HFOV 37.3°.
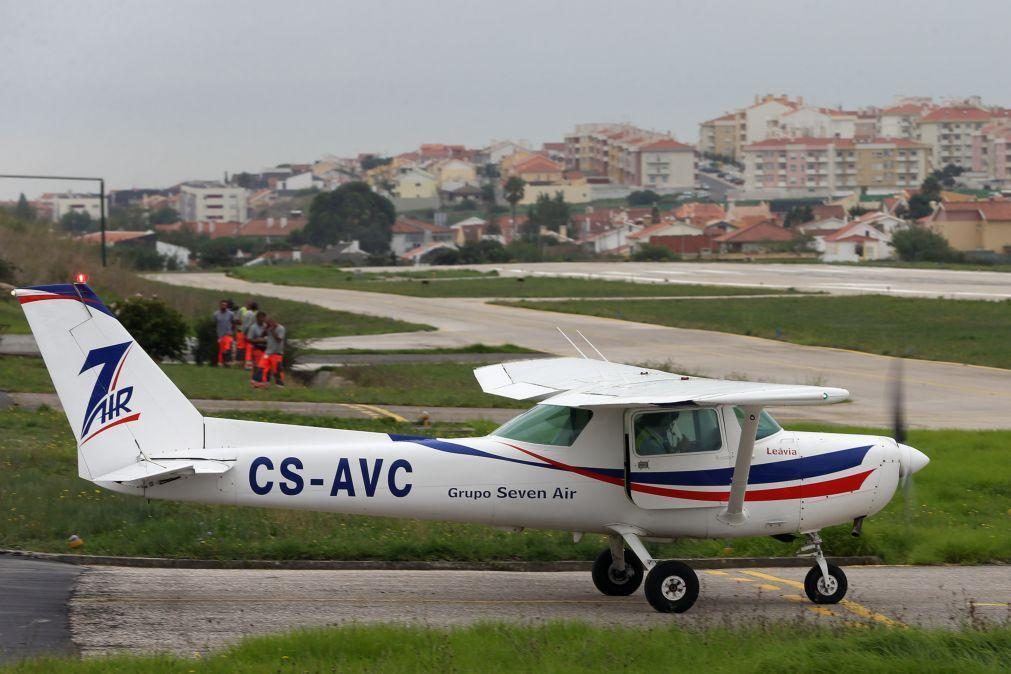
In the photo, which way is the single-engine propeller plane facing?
to the viewer's right

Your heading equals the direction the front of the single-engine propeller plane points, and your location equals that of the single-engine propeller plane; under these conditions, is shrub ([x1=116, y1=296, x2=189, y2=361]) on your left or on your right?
on your left
